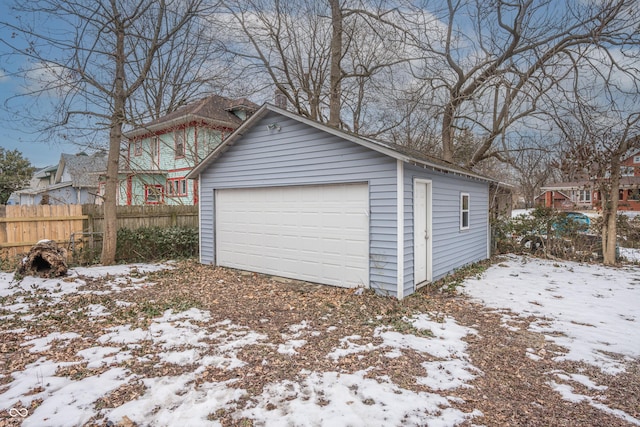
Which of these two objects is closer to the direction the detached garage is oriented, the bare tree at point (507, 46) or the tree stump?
the tree stump

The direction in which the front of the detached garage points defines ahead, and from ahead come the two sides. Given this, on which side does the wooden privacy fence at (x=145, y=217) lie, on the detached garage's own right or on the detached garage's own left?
on the detached garage's own right

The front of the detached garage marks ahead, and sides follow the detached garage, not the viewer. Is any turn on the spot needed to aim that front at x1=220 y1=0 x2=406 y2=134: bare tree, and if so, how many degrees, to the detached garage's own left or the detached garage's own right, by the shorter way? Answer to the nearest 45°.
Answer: approximately 135° to the detached garage's own right

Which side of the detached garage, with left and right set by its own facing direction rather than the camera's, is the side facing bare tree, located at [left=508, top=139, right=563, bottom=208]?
back

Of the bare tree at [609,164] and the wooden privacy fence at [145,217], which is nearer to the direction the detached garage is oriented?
the wooden privacy fence

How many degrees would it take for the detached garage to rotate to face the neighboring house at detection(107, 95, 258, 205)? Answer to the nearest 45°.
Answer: approximately 90° to its right

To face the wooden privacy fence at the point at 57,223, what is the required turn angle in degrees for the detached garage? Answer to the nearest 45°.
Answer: approximately 45° to its right

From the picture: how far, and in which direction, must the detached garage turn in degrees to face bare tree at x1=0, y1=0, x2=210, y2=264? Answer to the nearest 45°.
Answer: approximately 45° to its right

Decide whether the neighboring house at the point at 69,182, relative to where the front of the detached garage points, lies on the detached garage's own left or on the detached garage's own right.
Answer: on the detached garage's own right

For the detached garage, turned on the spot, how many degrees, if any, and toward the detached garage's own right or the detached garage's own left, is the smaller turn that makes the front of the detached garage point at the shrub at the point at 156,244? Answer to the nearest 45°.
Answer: approximately 90° to the detached garage's own right

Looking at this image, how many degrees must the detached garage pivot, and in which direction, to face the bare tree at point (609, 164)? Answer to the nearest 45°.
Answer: approximately 135° to its left

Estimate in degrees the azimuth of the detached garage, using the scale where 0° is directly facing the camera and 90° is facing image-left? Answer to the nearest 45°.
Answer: approximately 45°
